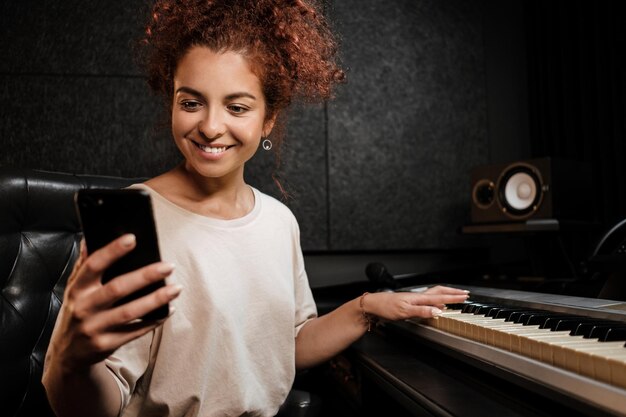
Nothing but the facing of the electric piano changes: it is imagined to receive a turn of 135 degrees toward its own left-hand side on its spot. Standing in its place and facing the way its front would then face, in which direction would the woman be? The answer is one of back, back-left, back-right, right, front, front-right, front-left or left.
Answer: back

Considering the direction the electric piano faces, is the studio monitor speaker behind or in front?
behind

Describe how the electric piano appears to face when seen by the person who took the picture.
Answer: facing the viewer and to the left of the viewer

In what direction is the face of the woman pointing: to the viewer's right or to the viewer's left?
to the viewer's left
